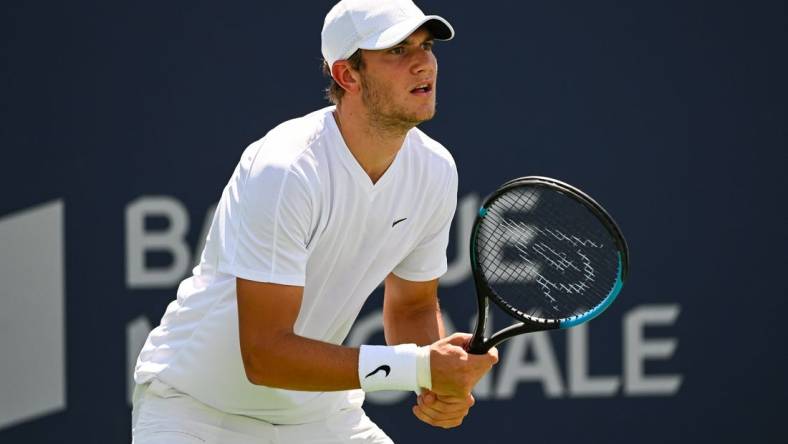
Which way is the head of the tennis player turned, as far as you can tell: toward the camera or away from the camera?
toward the camera
